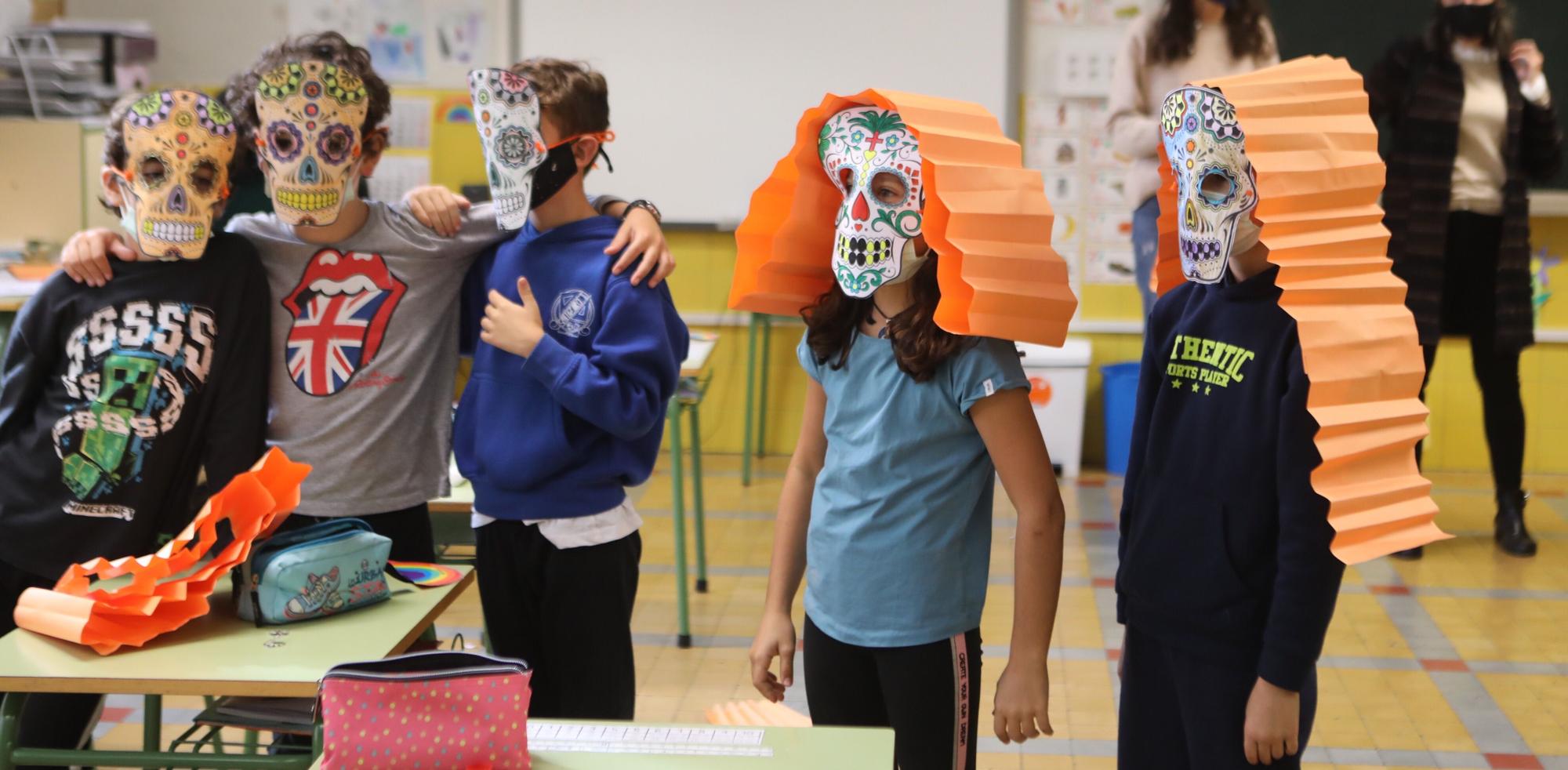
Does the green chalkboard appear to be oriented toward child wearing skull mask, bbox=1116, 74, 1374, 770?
yes

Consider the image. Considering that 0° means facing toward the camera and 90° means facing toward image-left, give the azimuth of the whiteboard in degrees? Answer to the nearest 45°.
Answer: approximately 0°

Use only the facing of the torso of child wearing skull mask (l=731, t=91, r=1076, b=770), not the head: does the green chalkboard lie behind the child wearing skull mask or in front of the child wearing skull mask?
behind

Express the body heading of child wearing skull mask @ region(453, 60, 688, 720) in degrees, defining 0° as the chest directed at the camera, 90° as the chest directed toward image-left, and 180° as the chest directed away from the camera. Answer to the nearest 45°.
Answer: approximately 45°

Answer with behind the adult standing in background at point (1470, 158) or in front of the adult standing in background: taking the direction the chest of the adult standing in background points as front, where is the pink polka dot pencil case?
in front

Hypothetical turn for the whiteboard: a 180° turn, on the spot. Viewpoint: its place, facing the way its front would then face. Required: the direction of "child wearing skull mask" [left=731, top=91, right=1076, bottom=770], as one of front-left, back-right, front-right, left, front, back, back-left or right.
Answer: back

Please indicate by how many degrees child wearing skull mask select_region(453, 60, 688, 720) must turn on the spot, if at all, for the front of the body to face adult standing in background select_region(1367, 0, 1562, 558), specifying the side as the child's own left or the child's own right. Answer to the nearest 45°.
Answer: approximately 180°

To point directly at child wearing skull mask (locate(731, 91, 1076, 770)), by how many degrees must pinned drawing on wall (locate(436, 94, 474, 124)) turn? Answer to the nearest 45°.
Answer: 0° — it already faces them
